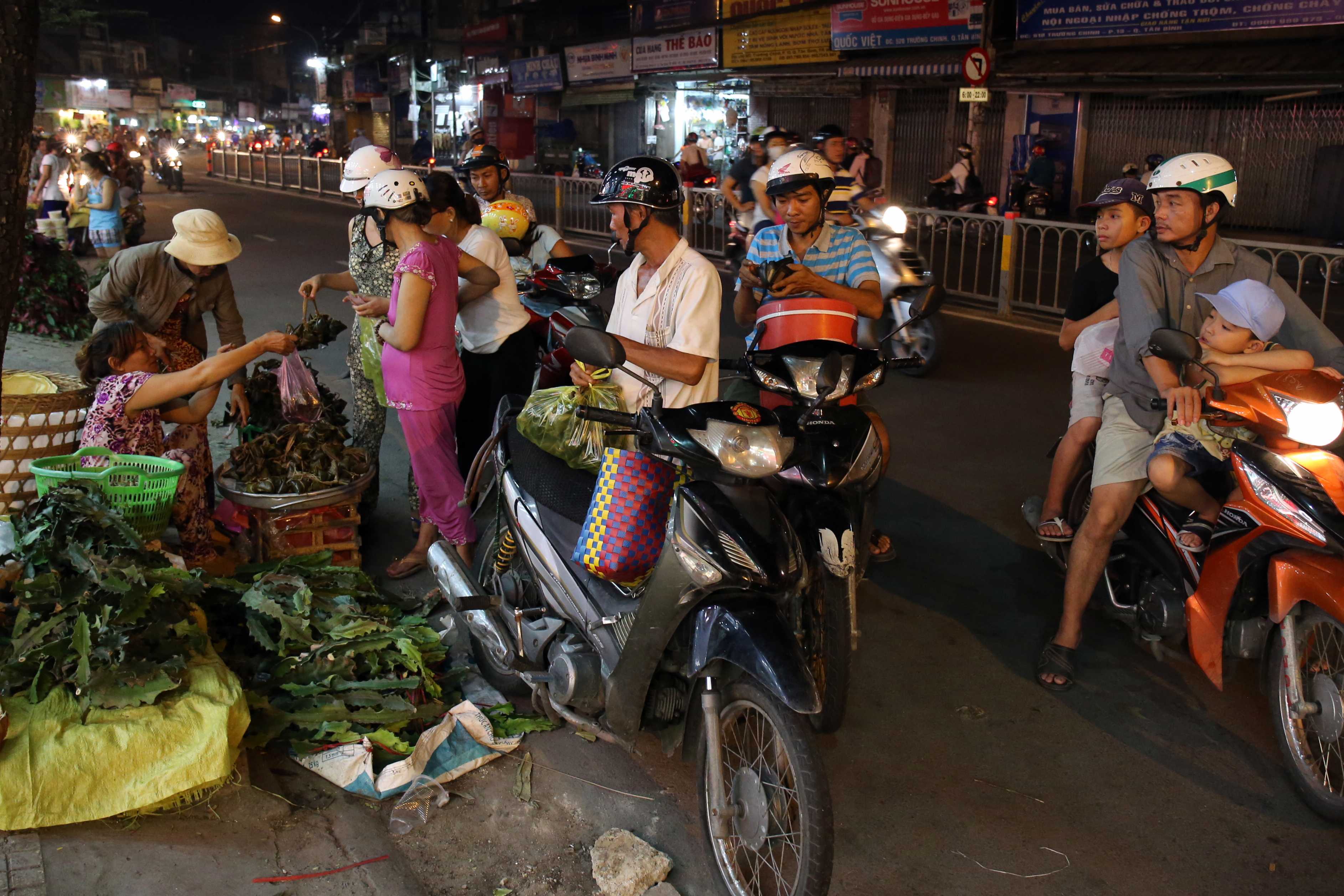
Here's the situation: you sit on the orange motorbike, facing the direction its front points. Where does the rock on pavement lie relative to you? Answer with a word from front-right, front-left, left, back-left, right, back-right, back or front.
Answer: right

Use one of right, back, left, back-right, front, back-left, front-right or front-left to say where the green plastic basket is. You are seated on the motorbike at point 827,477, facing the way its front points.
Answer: right

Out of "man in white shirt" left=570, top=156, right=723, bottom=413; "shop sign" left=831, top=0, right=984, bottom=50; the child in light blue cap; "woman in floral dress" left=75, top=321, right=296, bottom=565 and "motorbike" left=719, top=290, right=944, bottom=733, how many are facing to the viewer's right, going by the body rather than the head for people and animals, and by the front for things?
1

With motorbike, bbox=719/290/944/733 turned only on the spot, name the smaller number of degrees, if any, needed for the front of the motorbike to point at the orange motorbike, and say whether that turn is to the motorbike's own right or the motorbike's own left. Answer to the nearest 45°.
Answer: approximately 90° to the motorbike's own left

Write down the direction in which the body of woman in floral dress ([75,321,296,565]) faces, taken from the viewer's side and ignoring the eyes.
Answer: to the viewer's right

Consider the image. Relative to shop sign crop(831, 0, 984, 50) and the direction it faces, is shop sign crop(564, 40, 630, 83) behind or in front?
behind

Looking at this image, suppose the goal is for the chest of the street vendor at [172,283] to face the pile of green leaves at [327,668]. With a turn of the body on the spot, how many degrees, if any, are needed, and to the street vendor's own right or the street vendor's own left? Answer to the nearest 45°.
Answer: approximately 45° to the street vendor's own right

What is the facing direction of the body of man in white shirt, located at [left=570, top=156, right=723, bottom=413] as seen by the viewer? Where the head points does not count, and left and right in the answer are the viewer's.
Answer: facing the viewer and to the left of the viewer

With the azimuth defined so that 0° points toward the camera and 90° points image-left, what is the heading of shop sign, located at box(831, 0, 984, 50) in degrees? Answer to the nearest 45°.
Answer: approximately 0°

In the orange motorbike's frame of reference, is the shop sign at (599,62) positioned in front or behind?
behind

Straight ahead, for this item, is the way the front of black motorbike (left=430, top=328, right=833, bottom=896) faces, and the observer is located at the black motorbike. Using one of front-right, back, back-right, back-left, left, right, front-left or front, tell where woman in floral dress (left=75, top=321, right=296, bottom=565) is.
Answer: back

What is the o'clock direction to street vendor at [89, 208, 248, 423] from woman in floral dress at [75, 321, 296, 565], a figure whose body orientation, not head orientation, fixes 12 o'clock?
The street vendor is roughly at 9 o'clock from the woman in floral dress.

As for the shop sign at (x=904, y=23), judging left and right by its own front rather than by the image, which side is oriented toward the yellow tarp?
front

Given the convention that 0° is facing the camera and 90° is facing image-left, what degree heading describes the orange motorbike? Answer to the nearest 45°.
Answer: approximately 315°
